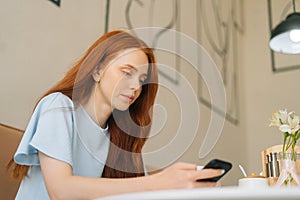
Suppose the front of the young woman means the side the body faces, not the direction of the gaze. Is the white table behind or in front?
in front

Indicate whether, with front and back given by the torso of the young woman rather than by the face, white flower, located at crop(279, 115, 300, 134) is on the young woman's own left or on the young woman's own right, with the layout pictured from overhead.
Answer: on the young woman's own left

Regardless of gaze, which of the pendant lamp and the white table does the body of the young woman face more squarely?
the white table

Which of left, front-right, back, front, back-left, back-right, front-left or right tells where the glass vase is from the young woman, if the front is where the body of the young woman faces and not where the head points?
front-left

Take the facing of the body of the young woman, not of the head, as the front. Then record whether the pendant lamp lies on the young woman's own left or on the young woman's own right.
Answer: on the young woman's own left

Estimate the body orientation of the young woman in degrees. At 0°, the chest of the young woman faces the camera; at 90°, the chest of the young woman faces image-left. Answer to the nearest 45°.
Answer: approximately 315°
